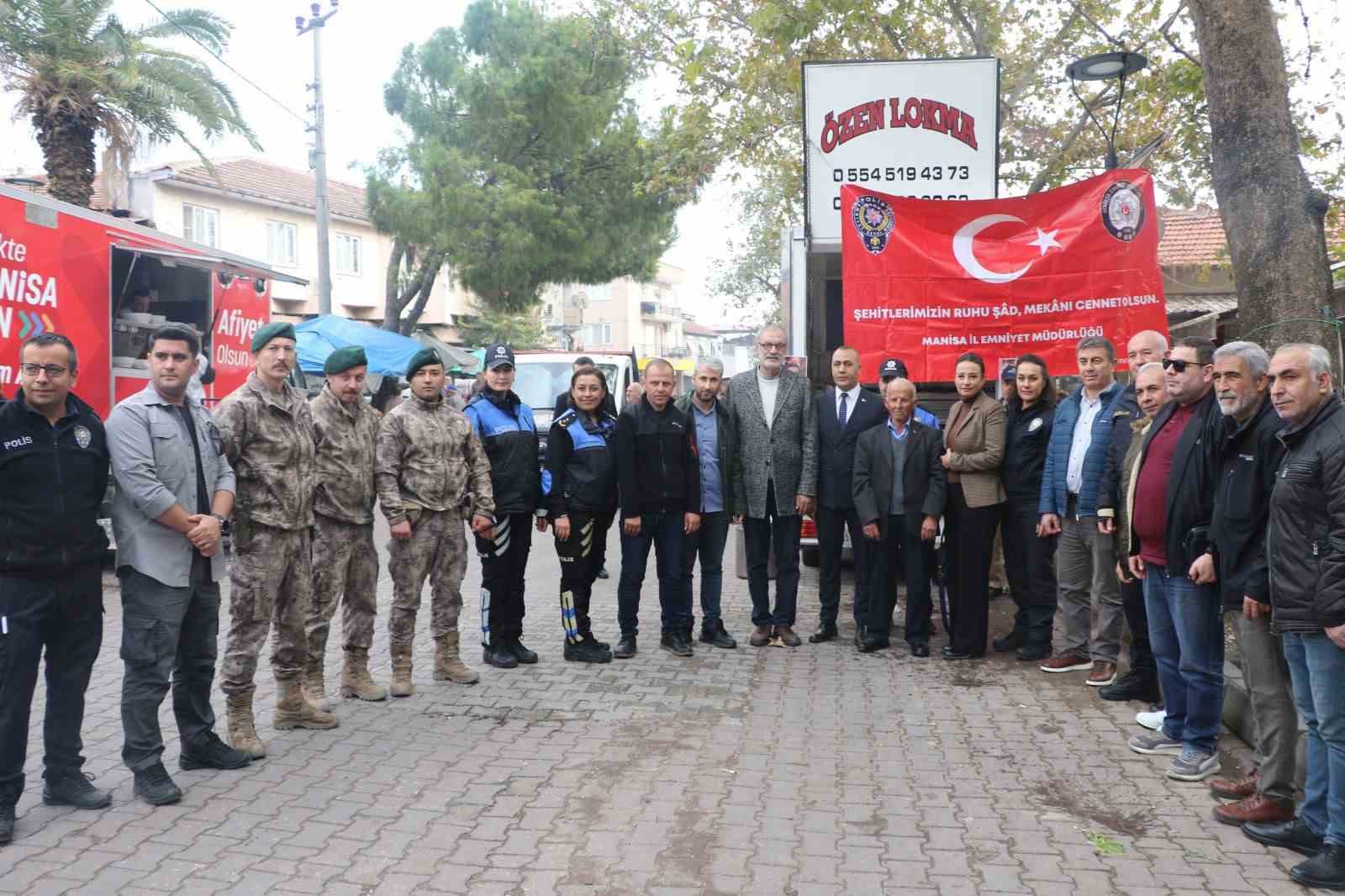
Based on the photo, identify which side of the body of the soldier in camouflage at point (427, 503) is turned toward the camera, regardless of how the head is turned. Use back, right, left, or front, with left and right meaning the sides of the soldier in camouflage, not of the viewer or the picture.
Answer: front

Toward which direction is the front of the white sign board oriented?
toward the camera

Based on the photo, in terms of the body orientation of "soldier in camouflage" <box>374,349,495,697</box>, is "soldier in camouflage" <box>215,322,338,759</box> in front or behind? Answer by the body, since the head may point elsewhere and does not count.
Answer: in front

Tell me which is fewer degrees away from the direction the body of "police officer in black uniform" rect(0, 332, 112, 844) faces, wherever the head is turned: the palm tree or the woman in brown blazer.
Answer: the woman in brown blazer

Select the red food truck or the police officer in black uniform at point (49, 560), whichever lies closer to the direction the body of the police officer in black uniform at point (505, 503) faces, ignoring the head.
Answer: the police officer in black uniform

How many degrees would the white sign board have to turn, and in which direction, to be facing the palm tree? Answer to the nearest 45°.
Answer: approximately 90° to its right

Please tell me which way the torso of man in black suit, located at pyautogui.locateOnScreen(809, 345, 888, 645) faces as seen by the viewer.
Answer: toward the camera

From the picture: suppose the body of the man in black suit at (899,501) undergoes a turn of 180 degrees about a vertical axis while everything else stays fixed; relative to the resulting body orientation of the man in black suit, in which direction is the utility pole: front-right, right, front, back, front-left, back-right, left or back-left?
front-left

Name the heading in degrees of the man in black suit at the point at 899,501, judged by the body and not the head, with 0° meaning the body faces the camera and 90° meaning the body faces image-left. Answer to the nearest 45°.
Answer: approximately 0°

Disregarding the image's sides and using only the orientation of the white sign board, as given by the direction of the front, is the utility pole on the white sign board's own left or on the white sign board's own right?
on the white sign board's own right

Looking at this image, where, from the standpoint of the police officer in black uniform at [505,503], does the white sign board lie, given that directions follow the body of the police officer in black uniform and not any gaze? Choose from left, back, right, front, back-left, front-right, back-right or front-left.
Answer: left

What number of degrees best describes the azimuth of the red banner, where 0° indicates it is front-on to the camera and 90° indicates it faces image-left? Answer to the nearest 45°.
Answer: approximately 0°

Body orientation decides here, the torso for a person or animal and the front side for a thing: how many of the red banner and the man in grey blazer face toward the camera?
2

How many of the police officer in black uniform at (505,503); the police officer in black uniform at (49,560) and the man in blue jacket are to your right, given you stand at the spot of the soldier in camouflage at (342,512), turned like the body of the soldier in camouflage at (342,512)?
1

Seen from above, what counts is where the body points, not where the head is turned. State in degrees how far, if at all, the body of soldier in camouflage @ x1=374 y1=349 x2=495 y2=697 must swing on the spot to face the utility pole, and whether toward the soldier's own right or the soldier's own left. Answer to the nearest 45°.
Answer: approximately 180°

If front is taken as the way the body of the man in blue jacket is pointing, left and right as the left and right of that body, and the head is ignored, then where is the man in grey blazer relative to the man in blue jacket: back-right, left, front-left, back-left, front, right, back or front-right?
front-right
